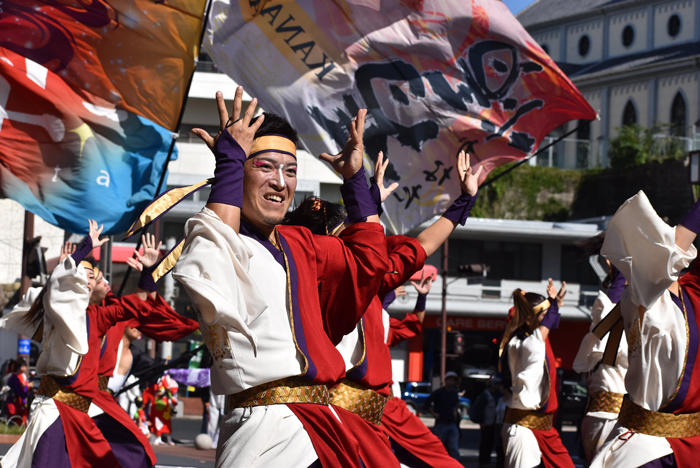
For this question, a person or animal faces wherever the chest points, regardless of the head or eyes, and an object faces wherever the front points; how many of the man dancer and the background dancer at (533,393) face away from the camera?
0

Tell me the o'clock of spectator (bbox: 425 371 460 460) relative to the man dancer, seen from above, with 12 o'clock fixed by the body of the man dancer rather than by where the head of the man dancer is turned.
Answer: The spectator is roughly at 8 o'clock from the man dancer.

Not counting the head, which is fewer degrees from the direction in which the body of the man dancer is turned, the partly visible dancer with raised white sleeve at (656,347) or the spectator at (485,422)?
the partly visible dancer with raised white sleeve

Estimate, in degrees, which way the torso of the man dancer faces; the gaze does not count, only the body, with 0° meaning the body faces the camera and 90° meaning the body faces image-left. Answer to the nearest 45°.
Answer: approximately 315°

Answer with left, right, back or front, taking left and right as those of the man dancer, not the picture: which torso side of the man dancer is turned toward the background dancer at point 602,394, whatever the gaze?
left

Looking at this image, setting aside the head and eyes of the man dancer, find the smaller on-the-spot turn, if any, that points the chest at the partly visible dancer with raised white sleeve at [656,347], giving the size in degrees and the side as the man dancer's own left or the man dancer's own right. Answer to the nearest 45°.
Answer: approximately 90° to the man dancer's own left

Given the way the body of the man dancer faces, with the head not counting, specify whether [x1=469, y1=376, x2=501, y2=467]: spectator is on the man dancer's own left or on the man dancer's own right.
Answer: on the man dancer's own left
